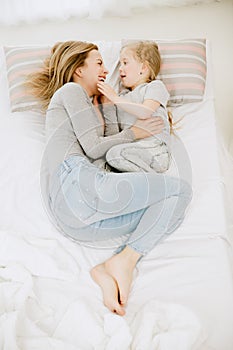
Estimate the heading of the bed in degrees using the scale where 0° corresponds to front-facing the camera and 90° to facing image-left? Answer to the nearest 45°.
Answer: approximately 0°
